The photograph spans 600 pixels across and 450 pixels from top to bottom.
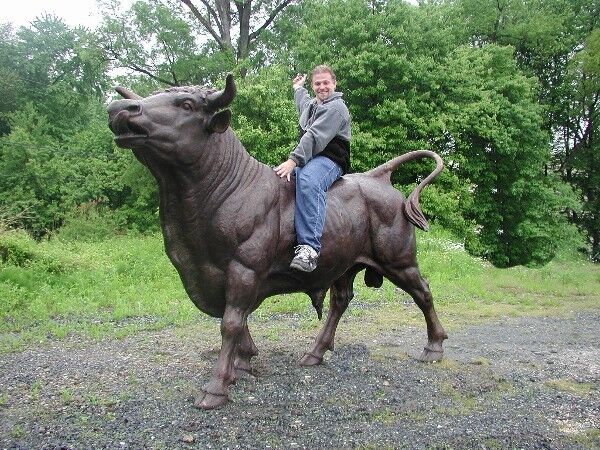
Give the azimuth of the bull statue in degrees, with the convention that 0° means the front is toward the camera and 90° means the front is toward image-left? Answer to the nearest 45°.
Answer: approximately 45°

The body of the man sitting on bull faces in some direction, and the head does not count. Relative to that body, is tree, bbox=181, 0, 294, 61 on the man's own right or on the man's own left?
on the man's own right

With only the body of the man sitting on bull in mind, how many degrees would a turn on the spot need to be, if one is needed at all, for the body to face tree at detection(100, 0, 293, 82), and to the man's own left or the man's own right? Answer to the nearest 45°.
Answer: approximately 135° to the man's own right

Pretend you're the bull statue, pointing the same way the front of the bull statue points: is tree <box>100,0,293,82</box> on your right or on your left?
on your right

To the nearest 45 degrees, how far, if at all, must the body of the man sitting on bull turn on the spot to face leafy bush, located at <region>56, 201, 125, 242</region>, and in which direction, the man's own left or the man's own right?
approximately 90° to the man's own right

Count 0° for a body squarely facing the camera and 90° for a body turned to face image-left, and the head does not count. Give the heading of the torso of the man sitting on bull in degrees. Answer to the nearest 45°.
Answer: approximately 45°
